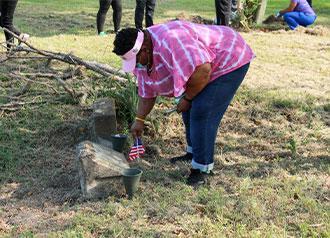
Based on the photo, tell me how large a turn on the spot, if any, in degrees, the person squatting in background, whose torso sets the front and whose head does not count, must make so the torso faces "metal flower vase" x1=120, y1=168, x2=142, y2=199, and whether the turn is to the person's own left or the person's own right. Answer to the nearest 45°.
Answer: approximately 90° to the person's own left

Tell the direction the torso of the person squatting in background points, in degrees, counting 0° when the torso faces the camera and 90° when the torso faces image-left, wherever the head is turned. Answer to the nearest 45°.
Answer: approximately 90°

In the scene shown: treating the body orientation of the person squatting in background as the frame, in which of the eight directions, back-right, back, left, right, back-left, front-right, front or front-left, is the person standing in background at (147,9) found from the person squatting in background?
front-left

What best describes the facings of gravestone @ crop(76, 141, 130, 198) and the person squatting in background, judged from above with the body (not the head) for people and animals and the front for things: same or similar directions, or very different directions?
very different directions

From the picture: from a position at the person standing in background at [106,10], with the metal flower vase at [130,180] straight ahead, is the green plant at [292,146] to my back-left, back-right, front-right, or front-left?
front-left

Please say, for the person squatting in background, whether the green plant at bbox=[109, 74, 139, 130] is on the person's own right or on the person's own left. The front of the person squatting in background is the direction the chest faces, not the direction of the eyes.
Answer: on the person's own left
